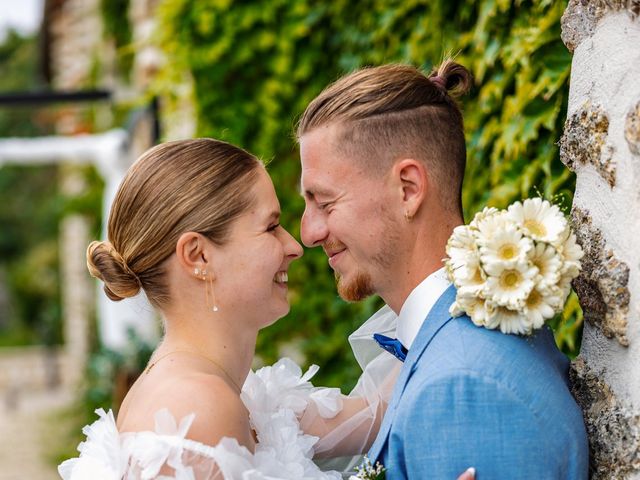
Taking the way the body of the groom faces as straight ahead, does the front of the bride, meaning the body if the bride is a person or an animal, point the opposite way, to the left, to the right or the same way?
the opposite way

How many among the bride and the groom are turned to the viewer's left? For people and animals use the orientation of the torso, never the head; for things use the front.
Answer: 1

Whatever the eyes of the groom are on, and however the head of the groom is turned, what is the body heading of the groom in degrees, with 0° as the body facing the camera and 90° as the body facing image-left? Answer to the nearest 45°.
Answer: approximately 90°

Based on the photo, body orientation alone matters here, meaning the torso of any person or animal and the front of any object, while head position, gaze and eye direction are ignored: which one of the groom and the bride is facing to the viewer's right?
the bride

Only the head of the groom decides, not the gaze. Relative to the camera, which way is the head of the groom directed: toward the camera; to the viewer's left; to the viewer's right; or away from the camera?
to the viewer's left

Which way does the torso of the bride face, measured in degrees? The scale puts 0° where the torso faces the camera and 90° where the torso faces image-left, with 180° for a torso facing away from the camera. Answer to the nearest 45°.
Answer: approximately 270°

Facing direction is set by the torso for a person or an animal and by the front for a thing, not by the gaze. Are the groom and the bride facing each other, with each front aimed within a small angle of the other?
yes

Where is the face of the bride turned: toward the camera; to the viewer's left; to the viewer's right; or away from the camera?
to the viewer's right
